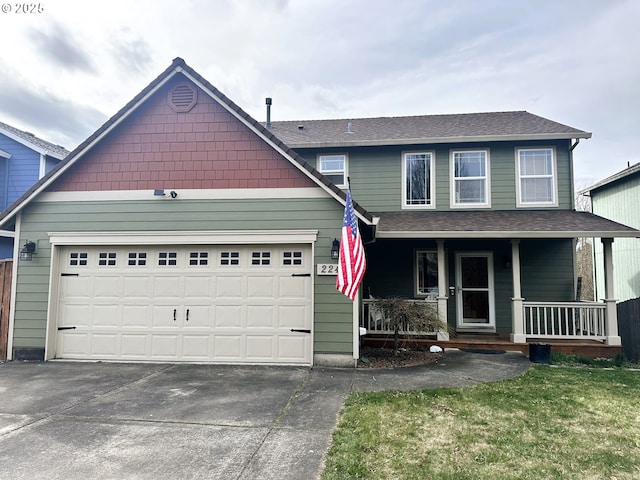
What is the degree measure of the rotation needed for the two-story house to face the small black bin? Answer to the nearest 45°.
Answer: approximately 90° to its left

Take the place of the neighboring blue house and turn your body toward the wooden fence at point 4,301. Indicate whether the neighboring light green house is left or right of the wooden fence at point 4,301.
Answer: left

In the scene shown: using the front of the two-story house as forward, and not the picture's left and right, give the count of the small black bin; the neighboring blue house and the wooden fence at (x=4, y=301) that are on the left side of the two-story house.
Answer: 1

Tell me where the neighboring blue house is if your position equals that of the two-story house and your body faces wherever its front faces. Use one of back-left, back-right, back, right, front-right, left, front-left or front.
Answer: back-right

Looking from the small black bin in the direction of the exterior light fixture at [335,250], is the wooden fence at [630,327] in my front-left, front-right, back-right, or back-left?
back-right

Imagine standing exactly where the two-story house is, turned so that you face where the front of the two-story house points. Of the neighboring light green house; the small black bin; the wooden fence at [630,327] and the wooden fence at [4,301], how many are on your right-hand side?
1

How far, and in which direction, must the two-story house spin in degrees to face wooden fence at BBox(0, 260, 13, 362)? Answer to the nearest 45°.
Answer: approximately 90° to its right

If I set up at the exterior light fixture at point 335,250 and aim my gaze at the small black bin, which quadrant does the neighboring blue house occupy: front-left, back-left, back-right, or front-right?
back-left

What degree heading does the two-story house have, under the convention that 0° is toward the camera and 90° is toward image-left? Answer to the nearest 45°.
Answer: approximately 0°
